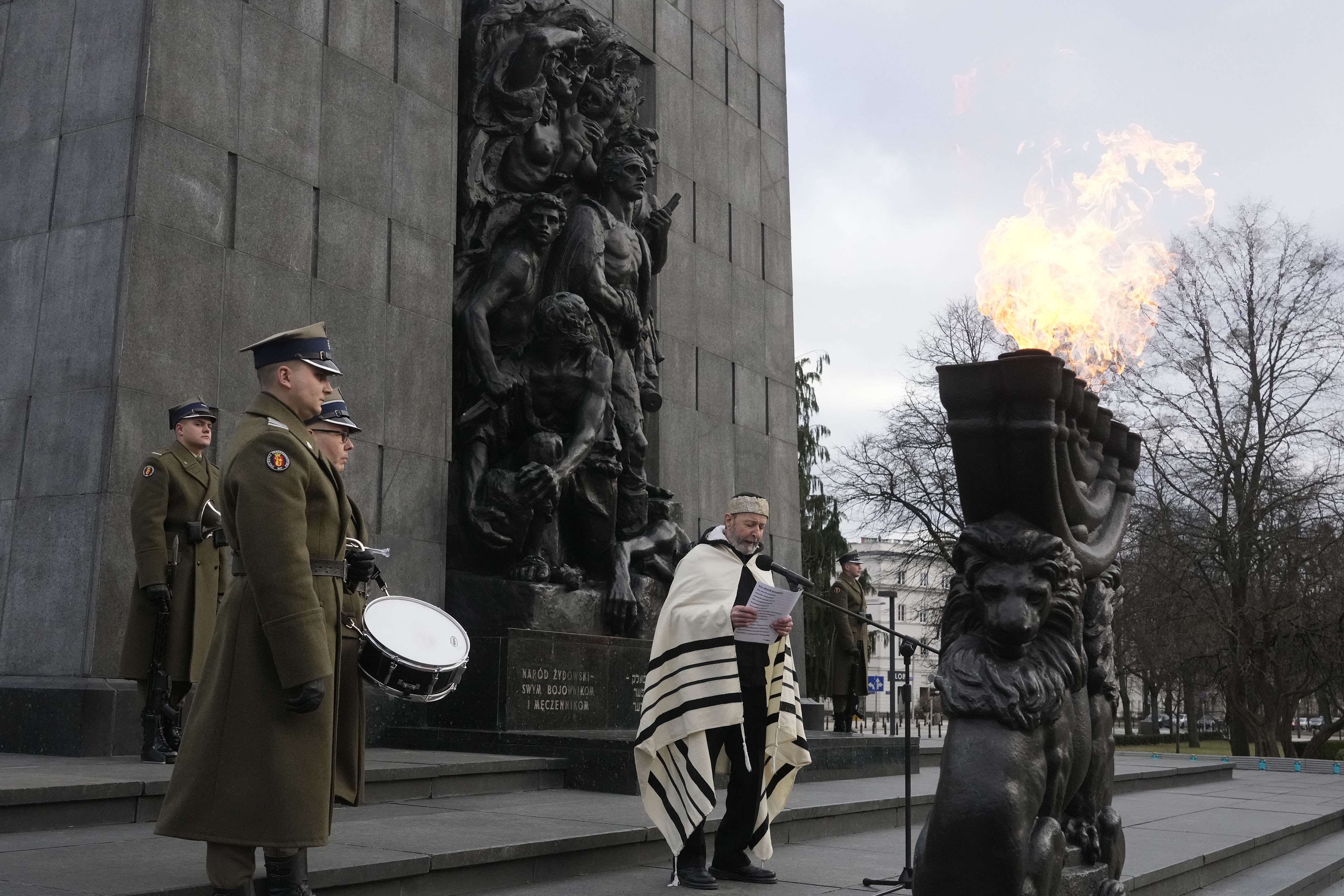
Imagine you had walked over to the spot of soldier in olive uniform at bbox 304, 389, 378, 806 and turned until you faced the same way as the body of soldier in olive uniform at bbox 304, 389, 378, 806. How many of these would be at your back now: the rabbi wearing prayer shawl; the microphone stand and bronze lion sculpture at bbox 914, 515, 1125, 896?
0

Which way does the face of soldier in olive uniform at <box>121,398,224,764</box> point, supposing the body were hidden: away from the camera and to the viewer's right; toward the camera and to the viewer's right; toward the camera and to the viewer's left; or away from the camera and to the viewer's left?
toward the camera and to the viewer's right

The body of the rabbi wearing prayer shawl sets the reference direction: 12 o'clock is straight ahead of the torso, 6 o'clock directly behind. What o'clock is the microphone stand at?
The microphone stand is roughly at 10 o'clock from the rabbi wearing prayer shawl.

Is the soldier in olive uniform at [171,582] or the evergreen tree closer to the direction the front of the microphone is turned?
the soldier in olive uniform

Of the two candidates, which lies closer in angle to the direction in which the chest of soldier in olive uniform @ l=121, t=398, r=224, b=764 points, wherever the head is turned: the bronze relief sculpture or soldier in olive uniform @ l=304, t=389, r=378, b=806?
the soldier in olive uniform

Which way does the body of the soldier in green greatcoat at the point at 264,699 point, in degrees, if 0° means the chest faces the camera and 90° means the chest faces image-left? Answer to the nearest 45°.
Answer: approximately 270°

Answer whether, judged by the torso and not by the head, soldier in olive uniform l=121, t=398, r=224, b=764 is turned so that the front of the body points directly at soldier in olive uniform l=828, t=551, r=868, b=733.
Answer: no

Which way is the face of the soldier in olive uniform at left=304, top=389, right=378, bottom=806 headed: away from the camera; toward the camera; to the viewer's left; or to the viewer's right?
to the viewer's right

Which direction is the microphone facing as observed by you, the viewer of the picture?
facing to the left of the viewer

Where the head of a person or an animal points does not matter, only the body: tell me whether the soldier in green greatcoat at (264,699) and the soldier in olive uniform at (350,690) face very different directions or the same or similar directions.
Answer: same or similar directions

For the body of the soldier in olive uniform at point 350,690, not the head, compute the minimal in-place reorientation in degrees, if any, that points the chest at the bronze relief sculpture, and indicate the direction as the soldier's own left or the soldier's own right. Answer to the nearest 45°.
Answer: approximately 90° to the soldier's own left

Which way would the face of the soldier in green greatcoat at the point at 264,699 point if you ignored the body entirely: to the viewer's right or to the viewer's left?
to the viewer's right

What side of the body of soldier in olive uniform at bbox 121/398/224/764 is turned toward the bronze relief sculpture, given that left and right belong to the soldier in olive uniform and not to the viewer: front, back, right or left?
left

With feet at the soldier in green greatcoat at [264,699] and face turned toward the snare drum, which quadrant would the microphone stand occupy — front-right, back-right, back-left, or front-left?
front-right

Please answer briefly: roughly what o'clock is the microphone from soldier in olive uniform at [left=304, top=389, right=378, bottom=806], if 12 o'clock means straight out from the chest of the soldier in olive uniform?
The microphone is roughly at 11 o'clock from the soldier in olive uniform.

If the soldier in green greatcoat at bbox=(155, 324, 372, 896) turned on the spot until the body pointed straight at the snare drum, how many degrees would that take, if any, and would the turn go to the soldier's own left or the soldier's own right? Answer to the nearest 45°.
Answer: approximately 45° to the soldier's own left

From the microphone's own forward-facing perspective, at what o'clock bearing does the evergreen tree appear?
The evergreen tree is roughly at 3 o'clock from the microphone.

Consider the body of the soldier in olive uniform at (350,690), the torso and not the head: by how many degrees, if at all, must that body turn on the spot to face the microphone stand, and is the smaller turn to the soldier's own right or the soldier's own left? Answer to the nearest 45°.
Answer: approximately 45° to the soldier's own left

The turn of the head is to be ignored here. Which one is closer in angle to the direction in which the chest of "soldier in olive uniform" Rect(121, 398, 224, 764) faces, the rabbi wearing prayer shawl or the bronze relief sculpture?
the rabbi wearing prayer shawl

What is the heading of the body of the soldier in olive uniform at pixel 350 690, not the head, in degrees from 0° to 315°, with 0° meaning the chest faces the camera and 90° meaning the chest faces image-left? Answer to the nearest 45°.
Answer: approximately 270°

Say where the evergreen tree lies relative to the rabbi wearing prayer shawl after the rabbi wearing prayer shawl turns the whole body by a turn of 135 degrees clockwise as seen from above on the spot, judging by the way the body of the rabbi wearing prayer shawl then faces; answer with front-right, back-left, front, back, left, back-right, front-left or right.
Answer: right
